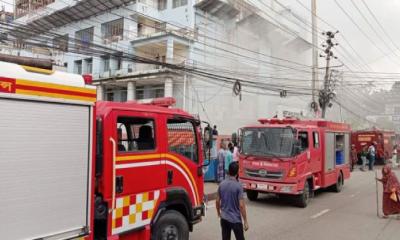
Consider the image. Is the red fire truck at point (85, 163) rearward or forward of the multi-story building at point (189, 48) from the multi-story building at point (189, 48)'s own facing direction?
forward

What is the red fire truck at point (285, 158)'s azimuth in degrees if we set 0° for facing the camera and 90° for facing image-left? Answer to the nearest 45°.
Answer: approximately 45°

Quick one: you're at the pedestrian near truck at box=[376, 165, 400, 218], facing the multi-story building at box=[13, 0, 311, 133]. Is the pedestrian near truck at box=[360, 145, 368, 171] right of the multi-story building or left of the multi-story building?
right

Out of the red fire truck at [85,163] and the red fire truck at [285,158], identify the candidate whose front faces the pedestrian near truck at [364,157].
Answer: the red fire truck at [85,163]

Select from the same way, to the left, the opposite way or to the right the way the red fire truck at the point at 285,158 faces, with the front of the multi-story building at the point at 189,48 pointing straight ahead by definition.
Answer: the same way

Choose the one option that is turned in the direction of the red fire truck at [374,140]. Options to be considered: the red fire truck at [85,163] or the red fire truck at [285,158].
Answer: the red fire truck at [85,163]

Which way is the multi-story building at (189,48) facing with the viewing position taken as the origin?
facing the viewer and to the left of the viewer

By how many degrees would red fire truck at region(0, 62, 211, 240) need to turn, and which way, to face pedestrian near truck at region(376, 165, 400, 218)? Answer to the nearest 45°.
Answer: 0° — it already faces them

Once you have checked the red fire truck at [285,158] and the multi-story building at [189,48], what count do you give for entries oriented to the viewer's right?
0

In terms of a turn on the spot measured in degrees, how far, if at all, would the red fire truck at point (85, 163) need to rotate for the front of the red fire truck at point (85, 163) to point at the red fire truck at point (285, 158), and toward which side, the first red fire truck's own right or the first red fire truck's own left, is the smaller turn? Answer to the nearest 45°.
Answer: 0° — it already faces it

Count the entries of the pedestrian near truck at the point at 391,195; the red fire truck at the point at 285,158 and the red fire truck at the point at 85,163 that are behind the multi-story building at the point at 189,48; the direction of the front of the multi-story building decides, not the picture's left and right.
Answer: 0

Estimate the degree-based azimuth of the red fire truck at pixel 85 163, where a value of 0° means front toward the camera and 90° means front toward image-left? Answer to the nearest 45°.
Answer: approximately 225°

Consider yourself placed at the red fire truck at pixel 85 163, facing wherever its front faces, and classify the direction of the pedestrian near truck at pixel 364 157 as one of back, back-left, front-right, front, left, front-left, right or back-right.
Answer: front

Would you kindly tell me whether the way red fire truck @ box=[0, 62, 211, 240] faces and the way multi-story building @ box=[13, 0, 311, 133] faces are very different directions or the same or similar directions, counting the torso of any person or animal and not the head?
very different directions

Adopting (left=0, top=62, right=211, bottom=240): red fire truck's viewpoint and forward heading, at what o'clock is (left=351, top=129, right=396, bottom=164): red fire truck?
(left=351, top=129, right=396, bottom=164): red fire truck is roughly at 12 o'clock from (left=0, top=62, right=211, bottom=240): red fire truck.
